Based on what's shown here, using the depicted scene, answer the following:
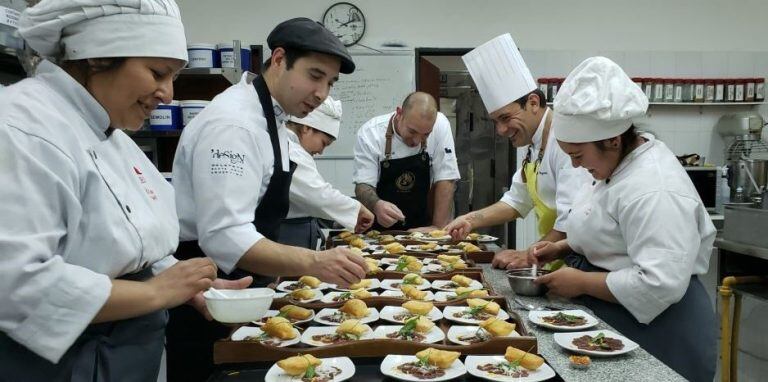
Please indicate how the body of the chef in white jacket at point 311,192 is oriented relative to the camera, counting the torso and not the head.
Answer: to the viewer's right

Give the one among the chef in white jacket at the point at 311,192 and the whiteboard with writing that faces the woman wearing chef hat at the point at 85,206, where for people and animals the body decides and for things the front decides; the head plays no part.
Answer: the whiteboard with writing

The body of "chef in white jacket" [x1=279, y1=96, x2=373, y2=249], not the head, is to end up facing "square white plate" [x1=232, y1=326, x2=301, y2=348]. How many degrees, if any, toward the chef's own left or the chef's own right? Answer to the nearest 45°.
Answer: approximately 90° to the chef's own right

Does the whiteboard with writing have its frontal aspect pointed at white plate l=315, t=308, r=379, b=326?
yes

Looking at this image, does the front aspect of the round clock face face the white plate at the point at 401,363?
yes

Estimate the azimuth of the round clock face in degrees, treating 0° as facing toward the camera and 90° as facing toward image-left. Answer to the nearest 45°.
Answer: approximately 0°

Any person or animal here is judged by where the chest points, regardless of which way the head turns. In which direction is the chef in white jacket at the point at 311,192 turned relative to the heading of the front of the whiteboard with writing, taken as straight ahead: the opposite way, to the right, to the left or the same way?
to the left

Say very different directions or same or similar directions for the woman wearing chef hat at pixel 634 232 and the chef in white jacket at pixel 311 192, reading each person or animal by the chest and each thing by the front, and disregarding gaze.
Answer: very different directions

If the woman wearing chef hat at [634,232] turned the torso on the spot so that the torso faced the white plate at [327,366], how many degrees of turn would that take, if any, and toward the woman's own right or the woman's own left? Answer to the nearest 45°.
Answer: approximately 45° to the woman's own left

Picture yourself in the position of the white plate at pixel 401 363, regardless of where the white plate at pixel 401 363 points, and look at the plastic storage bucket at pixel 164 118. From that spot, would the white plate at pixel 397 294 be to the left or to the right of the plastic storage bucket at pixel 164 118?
right

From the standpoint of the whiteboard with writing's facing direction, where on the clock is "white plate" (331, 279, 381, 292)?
The white plate is roughly at 12 o'clock from the whiteboard with writing.

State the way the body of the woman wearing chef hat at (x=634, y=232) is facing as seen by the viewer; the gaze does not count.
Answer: to the viewer's left

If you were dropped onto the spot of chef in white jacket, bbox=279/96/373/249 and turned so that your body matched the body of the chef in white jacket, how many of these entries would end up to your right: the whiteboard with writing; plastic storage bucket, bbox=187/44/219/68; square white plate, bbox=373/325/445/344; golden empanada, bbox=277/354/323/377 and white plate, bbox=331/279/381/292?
3

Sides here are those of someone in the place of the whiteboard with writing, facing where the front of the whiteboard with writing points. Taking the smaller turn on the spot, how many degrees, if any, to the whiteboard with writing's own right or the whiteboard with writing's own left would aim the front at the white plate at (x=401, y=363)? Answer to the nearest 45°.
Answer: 0° — it already faces it
